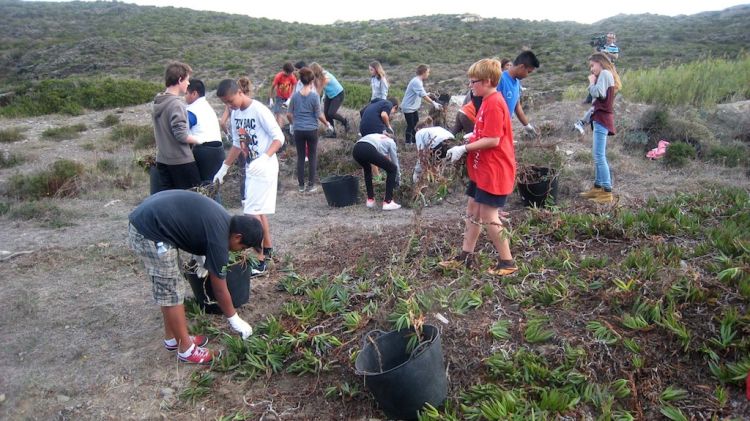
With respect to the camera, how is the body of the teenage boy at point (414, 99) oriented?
to the viewer's right

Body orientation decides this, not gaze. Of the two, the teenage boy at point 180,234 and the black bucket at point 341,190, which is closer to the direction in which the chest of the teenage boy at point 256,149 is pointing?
the teenage boy

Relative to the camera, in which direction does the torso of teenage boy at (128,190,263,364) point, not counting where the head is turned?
to the viewer's right

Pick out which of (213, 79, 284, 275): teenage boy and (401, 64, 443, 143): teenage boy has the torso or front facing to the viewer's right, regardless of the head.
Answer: (401, 64, 443, 143): teenage boy

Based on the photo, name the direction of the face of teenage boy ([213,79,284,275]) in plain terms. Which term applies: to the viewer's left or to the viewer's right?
to the viewer's left

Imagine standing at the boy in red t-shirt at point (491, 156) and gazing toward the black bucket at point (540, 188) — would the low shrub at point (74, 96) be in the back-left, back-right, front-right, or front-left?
front-left

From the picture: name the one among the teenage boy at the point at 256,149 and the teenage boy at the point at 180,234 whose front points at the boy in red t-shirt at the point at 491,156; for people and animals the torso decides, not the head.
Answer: the teenage boy at the point at 180,234

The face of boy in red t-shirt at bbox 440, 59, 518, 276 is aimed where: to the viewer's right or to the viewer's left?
to the viewer's left

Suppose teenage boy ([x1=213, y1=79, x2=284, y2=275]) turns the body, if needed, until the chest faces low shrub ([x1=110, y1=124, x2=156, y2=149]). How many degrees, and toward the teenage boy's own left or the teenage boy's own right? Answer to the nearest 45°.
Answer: approximately 135° to the teenage boy's own right

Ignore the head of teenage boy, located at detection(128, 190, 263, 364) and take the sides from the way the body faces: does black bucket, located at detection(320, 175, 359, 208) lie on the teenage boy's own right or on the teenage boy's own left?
on the teenage boy's own left

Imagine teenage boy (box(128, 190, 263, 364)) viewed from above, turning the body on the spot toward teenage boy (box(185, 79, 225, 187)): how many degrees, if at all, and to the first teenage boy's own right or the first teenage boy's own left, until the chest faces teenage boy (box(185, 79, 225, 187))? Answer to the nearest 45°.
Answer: approximately 90° to the first teenage boy's own left

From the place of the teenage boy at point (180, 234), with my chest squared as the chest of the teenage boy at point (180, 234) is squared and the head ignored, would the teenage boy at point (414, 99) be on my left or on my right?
on my left

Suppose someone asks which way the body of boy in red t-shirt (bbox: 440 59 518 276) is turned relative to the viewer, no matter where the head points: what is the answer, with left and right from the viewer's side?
facing to the left of the viewer

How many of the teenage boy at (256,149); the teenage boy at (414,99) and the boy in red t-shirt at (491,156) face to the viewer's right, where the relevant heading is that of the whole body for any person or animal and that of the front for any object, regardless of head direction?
1

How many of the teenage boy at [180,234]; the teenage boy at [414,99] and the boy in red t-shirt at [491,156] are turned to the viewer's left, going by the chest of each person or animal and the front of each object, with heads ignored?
1

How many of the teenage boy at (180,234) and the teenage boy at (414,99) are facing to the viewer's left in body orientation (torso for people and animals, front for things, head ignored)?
0
